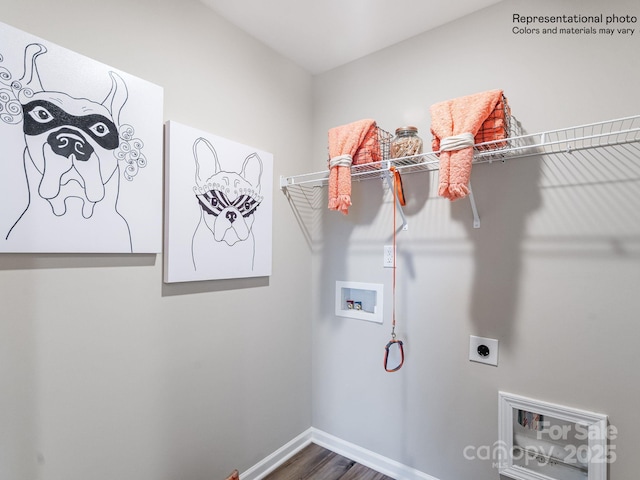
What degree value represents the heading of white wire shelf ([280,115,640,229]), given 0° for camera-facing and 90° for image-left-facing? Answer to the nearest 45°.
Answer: approximately 45°

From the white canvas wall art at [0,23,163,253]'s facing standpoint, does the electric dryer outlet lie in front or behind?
in front

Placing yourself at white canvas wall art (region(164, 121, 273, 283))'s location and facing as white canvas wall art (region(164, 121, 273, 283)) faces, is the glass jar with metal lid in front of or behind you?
in front

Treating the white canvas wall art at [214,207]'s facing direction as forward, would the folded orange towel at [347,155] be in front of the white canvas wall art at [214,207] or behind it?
in front

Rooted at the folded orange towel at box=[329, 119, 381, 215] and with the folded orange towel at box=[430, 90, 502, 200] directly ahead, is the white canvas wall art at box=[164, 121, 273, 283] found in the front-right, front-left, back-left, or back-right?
back-right

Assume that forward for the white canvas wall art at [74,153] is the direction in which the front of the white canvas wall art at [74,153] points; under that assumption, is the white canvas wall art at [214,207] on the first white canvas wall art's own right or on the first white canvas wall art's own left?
on the first white canvas wall art's own left

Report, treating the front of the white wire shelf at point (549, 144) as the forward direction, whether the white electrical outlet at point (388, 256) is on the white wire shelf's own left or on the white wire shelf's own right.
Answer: on the white wire shelf's own right

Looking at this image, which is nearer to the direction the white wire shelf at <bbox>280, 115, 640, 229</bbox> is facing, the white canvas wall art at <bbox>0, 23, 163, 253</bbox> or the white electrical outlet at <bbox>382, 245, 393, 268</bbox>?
the white canvas wall art

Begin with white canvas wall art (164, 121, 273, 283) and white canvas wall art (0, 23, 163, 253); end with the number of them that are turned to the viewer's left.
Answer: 0

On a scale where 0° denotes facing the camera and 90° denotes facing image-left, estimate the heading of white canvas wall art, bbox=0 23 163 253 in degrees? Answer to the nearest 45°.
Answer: approximately 315°

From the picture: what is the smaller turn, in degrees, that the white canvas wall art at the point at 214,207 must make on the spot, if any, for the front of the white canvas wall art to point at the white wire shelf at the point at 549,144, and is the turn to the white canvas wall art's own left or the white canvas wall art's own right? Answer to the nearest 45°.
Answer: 0° — it already faces it
